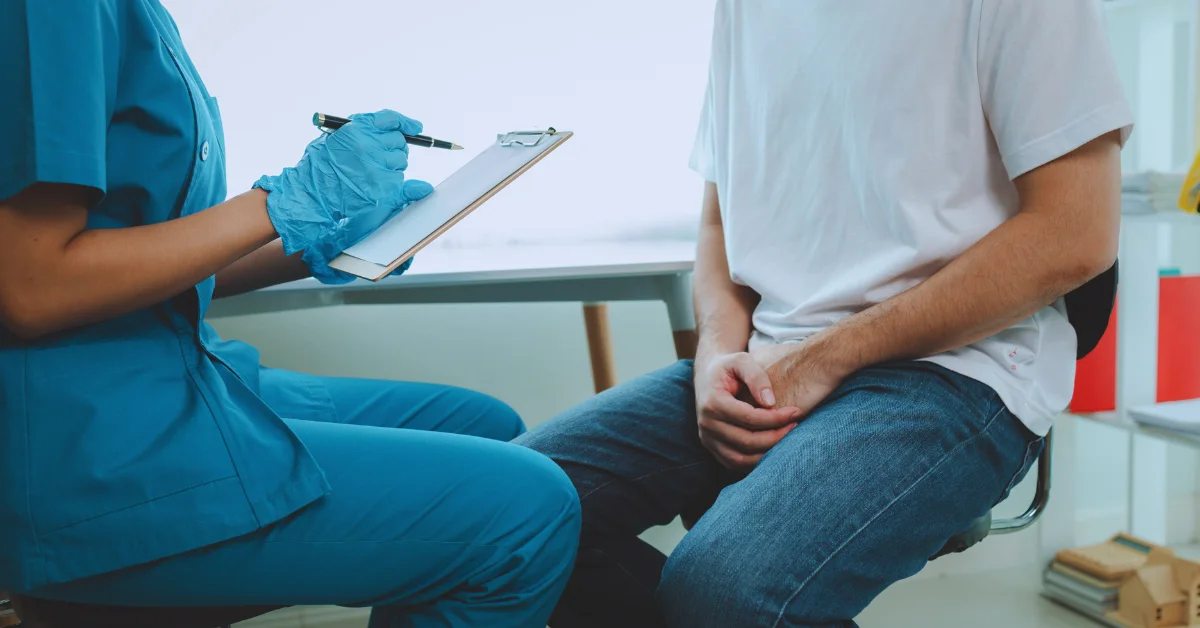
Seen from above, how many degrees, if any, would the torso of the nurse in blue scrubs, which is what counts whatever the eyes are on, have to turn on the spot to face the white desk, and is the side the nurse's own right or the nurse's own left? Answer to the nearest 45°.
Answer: approximately 45° to the nurse's own left

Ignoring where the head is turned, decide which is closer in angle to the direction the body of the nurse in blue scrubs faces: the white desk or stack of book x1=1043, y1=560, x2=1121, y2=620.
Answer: the stack of book

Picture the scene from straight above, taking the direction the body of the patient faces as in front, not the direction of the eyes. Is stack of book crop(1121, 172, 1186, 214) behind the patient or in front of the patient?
behind

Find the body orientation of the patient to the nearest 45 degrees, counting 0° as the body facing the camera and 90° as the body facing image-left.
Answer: approximately 45°

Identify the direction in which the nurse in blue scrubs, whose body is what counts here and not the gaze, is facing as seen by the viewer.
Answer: to the viewer's right

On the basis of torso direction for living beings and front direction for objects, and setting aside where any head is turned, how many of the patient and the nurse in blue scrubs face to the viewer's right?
1

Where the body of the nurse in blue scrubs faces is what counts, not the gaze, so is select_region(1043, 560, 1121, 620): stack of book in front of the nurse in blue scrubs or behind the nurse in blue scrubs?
in front
